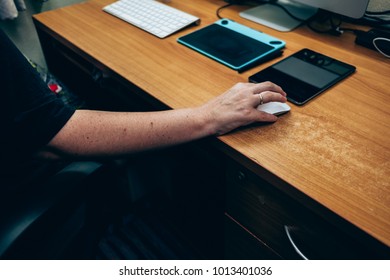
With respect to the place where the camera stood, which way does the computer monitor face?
facing the viewer and to the left of the viewer

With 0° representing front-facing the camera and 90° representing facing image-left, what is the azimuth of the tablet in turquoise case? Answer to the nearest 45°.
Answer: approximately 45°

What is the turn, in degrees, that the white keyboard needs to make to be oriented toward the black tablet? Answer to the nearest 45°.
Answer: approximately 90° to its left

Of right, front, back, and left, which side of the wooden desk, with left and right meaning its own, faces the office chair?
front

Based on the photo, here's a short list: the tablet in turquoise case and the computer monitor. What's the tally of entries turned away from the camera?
0
